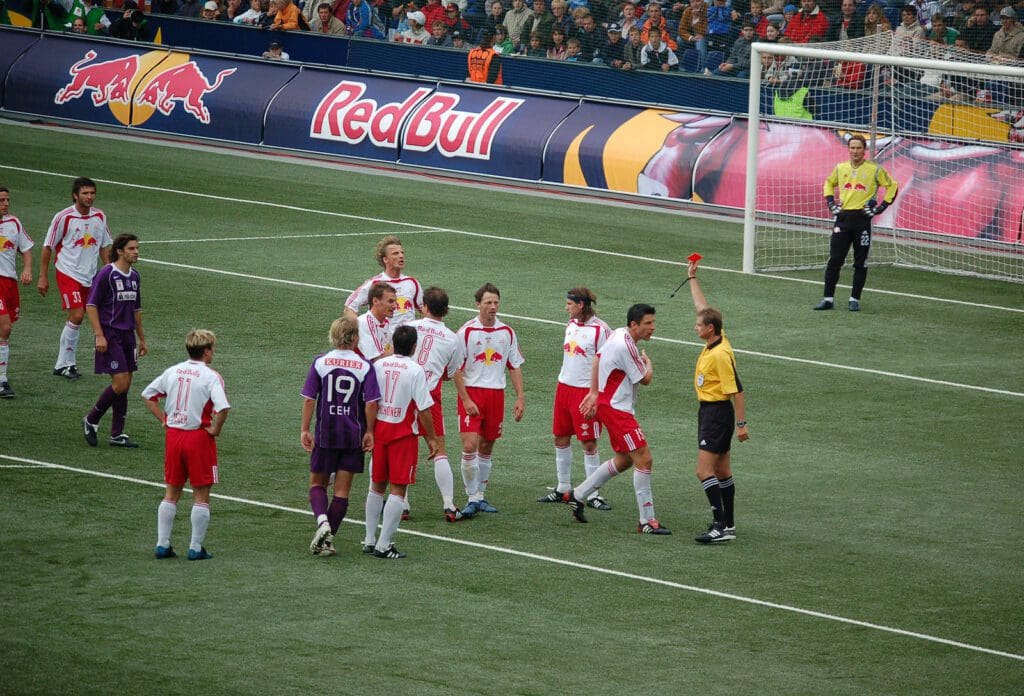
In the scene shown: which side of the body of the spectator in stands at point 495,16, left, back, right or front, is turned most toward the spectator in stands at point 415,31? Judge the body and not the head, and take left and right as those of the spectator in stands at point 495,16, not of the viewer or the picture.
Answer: right

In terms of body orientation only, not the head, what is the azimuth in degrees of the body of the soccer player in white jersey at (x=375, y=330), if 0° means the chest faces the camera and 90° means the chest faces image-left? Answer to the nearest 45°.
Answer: approximately 315°

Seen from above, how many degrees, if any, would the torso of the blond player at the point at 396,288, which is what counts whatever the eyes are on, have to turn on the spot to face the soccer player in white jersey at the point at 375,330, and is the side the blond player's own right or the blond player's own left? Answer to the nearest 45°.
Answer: approximately 45° to the blond player's own right

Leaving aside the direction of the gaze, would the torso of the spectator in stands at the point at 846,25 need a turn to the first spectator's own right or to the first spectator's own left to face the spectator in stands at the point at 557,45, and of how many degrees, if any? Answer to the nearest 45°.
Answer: approximately 90° to the first spectator's own right

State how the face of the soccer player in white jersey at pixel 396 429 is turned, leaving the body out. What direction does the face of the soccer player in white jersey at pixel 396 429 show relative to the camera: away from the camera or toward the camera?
away from the camera

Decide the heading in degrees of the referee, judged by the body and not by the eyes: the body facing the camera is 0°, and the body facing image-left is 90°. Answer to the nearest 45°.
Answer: approximately 90°

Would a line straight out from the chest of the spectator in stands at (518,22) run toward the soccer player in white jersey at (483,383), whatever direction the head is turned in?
yes

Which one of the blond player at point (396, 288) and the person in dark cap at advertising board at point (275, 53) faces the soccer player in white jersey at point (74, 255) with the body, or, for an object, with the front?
the person in dark cap at advertising board

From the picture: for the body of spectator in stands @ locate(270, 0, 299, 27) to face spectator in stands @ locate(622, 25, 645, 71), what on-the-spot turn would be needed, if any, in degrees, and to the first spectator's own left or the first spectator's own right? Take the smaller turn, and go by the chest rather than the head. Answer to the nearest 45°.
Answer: approximately 90° to the first spectator's own left

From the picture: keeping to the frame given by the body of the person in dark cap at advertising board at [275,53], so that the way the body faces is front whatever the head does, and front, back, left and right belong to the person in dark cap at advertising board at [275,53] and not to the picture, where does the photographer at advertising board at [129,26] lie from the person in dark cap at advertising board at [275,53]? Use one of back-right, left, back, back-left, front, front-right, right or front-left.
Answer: back-right

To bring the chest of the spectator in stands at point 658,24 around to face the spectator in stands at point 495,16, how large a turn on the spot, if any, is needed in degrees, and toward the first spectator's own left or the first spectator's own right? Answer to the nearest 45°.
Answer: approximately 135° to the first spectator's own right
